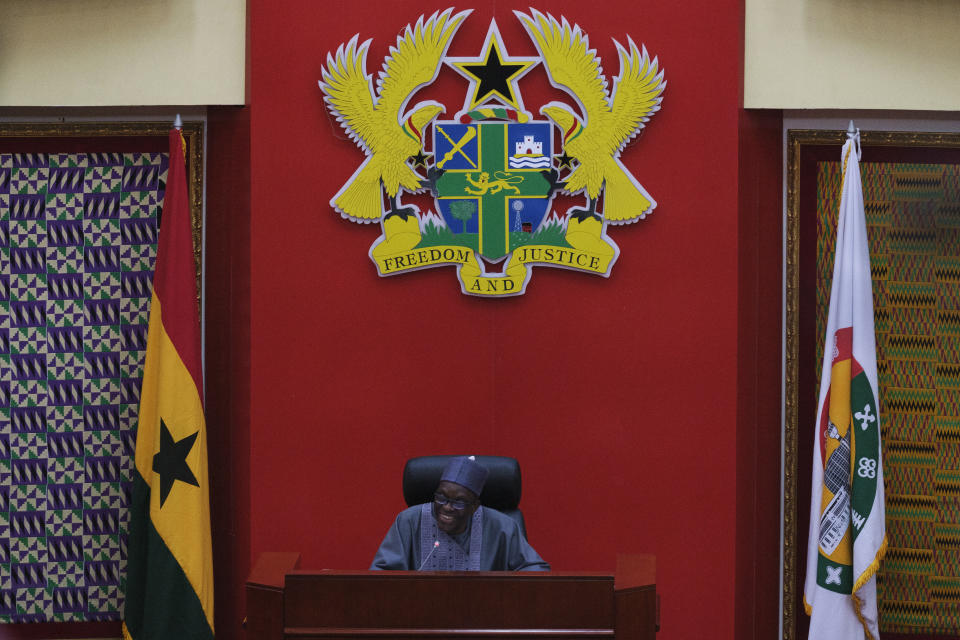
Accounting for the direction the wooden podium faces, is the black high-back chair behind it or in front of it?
behind

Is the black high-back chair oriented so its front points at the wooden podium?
yes

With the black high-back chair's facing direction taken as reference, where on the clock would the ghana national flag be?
The ghana national flag is roughly at 4 o'clock from the black high-back chair.

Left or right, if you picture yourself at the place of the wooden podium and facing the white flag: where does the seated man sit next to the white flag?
left

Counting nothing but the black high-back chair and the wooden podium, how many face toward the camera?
2

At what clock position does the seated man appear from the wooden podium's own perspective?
The seated man is roughly at 6 o'clock from the wooden podium.

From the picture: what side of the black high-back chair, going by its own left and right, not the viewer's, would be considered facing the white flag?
left

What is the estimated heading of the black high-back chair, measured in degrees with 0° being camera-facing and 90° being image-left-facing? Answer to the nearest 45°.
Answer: approximately 0°

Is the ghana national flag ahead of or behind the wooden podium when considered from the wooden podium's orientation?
behind
